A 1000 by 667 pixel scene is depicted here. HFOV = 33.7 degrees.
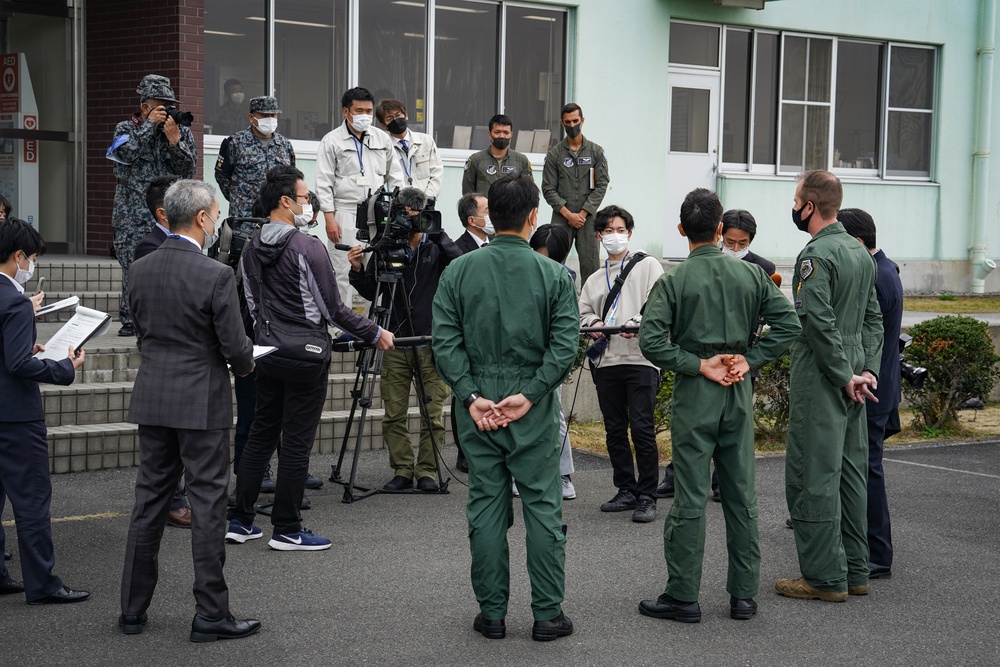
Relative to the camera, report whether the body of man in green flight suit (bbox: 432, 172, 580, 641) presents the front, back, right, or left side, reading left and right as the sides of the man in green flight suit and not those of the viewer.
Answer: back

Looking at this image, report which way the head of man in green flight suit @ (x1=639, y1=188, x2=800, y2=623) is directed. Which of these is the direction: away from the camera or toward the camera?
away from the camera

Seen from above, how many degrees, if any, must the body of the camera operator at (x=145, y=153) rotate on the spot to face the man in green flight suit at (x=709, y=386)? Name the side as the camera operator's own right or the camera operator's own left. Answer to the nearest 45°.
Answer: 0° — they already face them

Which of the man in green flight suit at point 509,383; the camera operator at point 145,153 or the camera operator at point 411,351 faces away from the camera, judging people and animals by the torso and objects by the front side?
the man in green flight suit

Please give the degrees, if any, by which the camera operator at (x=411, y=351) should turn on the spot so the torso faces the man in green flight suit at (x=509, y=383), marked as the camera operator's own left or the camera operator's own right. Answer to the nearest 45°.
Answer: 0° — they already face them

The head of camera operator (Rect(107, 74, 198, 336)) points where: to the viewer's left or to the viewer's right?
to the viewer's right

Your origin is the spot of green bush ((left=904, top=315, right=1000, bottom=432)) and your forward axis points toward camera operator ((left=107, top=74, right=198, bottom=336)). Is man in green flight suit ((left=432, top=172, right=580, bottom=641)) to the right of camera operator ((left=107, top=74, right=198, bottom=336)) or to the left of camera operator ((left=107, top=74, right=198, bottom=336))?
left

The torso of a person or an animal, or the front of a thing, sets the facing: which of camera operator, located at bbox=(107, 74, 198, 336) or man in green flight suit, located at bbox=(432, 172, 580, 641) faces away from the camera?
the man in green flight suit

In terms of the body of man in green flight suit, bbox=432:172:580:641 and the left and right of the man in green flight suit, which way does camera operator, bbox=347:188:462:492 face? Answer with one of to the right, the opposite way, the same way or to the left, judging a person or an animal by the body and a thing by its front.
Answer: the opposite way

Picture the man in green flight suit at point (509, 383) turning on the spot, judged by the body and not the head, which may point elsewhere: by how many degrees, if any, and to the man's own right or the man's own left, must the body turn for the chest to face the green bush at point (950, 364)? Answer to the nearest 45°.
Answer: approximately 45° to the man's own right

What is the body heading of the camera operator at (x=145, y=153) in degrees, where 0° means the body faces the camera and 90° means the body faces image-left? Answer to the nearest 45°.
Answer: approximately 315°

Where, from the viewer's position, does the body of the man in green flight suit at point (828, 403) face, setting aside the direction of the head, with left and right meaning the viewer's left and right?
facing away from the viewer and to the left of the viewer

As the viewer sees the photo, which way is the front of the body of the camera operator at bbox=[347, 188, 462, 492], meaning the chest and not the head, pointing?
toward the camera

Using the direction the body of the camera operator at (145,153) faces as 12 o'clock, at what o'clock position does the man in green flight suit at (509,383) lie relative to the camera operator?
The man in green flight suit is roughly at 1 o'clock from the camera operator.
